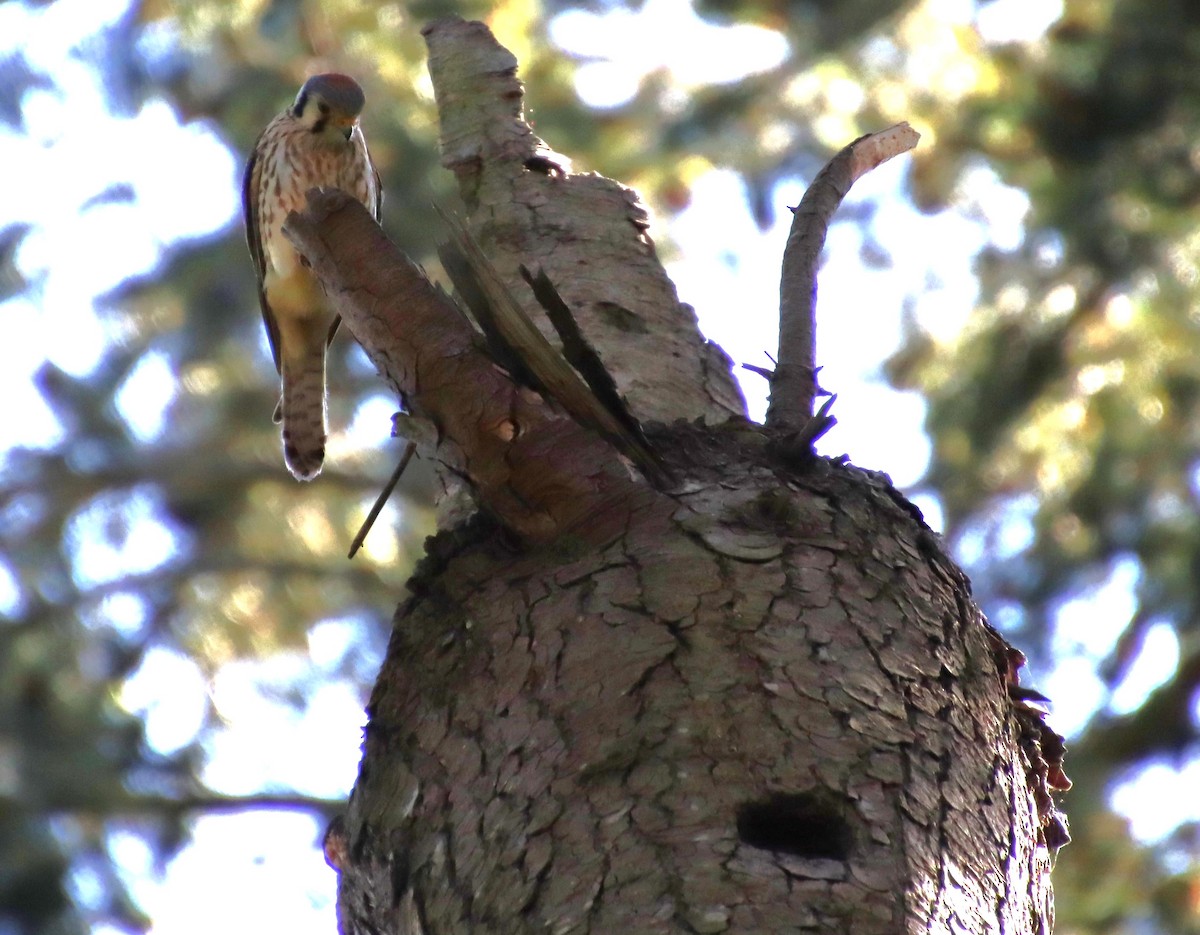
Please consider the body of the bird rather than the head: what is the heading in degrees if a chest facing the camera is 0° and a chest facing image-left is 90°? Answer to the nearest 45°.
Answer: approximately 315°
